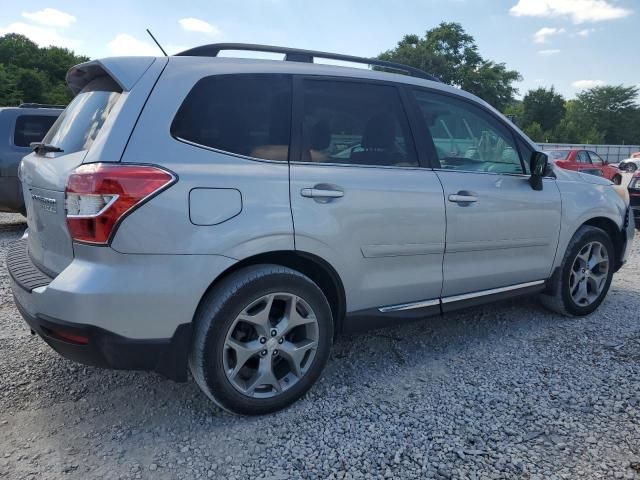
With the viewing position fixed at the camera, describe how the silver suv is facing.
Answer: facing away from the viewer and to the right of the viewer

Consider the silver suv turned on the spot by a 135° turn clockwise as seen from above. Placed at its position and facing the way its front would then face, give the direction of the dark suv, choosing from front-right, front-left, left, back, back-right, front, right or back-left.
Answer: back-right

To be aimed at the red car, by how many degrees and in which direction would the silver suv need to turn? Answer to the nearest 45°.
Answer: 0° — it already faces it
